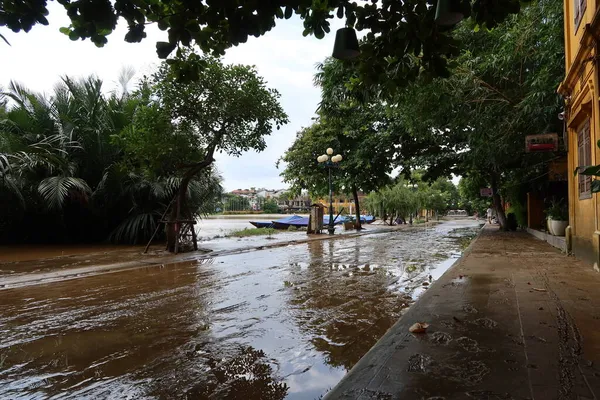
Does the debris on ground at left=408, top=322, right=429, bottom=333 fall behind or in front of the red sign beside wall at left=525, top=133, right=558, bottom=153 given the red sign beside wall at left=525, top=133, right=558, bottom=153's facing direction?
in front

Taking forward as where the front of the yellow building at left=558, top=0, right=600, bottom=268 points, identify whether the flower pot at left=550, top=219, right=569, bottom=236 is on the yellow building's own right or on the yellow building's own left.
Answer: on the yellow building's own right

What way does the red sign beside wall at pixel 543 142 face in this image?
toward the camera

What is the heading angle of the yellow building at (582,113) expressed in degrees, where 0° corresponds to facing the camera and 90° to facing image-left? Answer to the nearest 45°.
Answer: approximately 90°

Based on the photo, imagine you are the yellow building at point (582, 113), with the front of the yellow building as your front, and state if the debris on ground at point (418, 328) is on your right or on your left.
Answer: on your left
